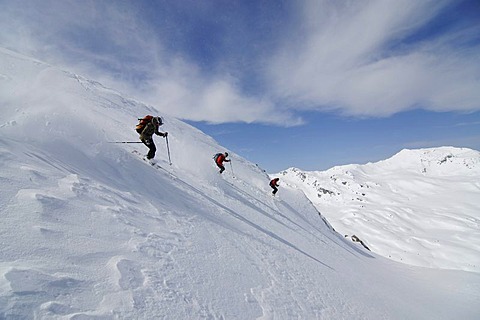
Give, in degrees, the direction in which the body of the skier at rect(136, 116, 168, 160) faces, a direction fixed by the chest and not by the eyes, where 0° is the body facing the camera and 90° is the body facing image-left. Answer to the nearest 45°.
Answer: approximately 270°
